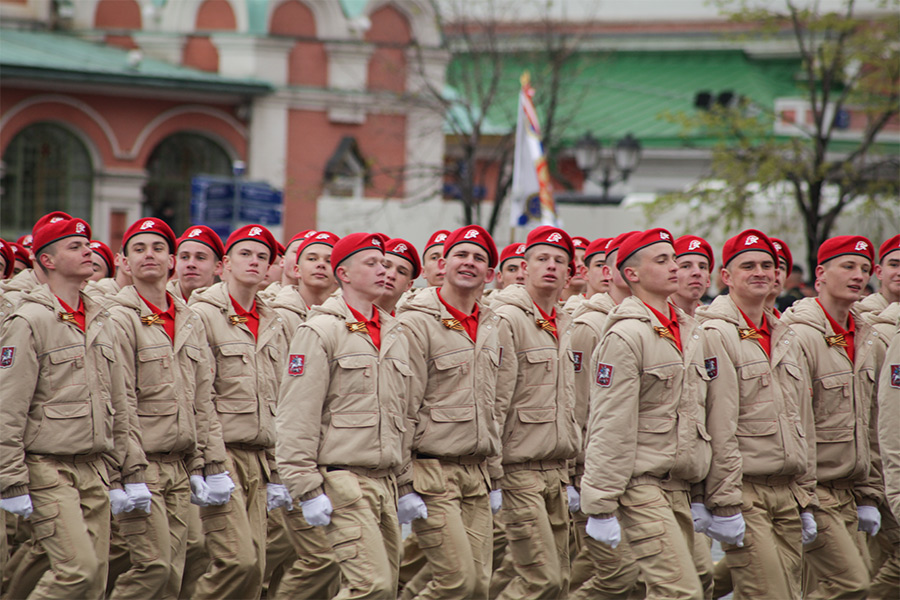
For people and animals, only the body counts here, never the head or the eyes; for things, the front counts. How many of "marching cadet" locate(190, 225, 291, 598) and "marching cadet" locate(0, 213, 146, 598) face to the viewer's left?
0

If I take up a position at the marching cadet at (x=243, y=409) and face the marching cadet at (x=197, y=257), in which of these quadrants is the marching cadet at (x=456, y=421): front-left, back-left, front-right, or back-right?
back-right

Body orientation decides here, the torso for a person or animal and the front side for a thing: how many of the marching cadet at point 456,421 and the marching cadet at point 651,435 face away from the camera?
0

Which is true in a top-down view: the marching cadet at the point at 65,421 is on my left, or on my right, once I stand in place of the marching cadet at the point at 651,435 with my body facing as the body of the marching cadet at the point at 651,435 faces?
on my right

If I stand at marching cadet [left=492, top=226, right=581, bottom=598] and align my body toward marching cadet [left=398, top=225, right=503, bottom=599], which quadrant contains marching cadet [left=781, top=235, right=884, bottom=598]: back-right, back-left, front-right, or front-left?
back-left
